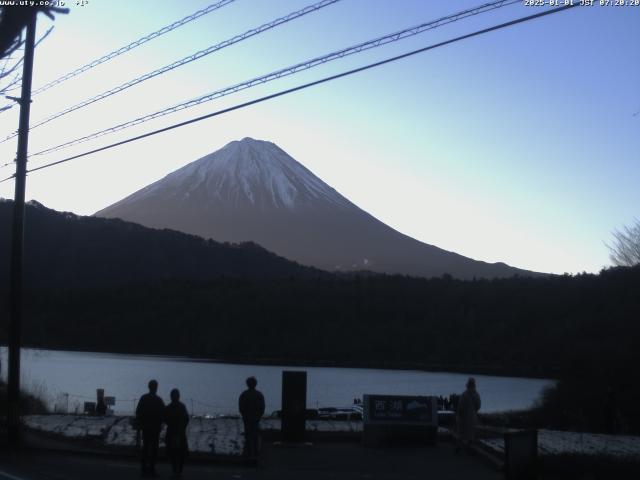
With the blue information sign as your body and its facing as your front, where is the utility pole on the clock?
The utility pole is roughly at 3 o'clock from the blue information sign.

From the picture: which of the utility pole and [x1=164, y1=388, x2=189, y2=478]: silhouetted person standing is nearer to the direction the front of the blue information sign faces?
the silhouetted person standing

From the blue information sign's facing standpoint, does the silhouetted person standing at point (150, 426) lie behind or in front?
in front

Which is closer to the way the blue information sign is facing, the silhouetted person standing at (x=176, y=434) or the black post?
the silhouetted person standing

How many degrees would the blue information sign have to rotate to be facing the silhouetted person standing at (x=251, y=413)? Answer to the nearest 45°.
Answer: approximately 45° to its right

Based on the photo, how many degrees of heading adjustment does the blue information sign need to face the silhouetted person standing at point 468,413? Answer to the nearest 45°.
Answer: approximately 45° to its left

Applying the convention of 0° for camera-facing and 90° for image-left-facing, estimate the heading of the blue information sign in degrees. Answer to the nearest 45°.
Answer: approximately 0°

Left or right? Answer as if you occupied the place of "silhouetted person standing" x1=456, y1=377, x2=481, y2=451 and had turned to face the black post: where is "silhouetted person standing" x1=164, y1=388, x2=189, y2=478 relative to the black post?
left

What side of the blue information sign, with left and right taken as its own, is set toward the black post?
right
